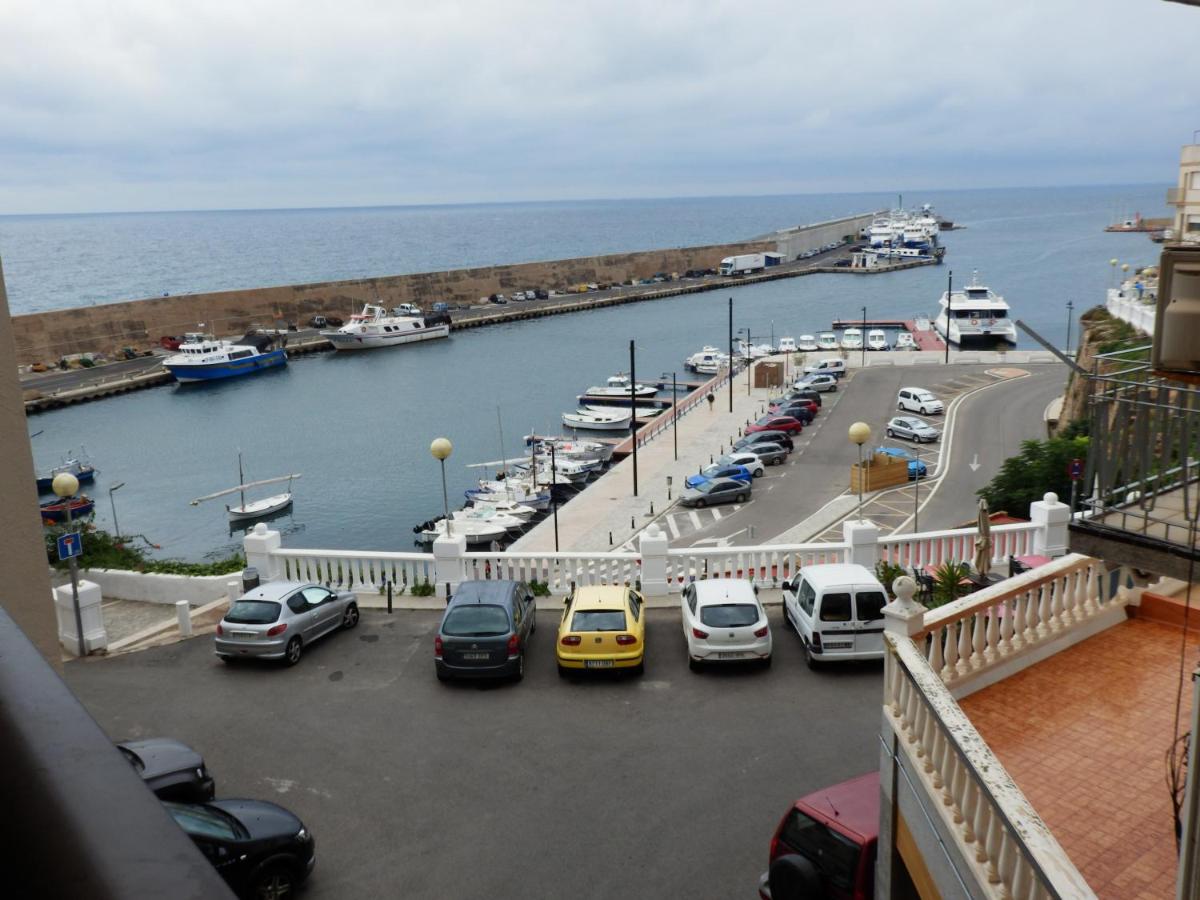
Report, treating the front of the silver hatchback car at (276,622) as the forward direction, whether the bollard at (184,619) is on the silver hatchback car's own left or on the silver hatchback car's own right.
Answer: on the silver hatchback car's own left

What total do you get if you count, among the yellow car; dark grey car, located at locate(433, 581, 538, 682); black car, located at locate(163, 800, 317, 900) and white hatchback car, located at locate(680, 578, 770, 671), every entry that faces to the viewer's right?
1

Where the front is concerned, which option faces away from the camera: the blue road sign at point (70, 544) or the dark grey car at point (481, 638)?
the dark grey car

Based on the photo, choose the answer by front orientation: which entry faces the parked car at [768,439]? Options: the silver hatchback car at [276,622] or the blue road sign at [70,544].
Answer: the silver hatchback car

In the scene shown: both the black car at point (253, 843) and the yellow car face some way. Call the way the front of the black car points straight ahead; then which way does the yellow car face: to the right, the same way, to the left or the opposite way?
to the left

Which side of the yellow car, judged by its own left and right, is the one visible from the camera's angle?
back

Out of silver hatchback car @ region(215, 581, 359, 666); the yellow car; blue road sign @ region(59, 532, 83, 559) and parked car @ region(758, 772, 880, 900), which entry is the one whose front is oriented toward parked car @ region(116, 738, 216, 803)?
the blue road sign

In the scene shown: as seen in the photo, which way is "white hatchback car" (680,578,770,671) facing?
away from the camera

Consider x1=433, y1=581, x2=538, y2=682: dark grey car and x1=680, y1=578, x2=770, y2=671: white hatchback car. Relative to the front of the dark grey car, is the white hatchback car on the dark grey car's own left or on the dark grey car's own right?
on the dark grey car's own right

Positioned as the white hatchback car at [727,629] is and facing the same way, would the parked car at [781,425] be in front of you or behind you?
in front

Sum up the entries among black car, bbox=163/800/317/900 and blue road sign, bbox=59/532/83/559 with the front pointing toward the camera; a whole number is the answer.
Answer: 1

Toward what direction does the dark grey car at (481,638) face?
away from the camera

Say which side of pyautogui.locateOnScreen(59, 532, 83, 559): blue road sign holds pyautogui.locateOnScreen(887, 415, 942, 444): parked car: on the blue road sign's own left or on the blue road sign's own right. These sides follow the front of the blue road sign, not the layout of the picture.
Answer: on the blue road sign's own left

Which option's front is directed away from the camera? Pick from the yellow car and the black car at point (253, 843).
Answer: the yellow car

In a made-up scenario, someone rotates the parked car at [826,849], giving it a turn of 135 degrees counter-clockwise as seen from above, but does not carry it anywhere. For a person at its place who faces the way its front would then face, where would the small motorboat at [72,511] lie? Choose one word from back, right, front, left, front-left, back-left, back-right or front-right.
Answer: front-right

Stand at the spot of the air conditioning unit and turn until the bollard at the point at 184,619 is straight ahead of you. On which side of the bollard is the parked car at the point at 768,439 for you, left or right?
right

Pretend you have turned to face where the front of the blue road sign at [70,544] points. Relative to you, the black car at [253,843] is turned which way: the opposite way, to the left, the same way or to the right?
to the left

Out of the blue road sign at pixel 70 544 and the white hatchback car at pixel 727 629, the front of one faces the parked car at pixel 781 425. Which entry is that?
the white hatchback car

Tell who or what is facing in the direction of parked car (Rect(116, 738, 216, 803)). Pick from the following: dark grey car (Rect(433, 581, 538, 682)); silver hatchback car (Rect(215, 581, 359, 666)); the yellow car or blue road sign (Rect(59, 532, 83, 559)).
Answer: the blue road sign

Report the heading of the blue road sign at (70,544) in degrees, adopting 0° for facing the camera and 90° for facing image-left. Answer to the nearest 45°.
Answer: approximately 0°
